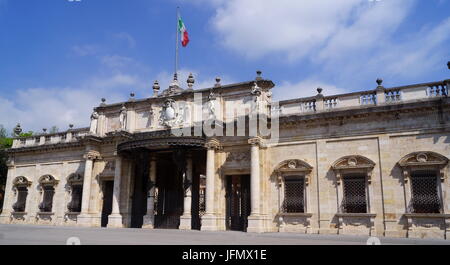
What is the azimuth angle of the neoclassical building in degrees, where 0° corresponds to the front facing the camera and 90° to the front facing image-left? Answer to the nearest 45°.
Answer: approximately 45°

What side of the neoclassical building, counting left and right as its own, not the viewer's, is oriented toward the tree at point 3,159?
right
